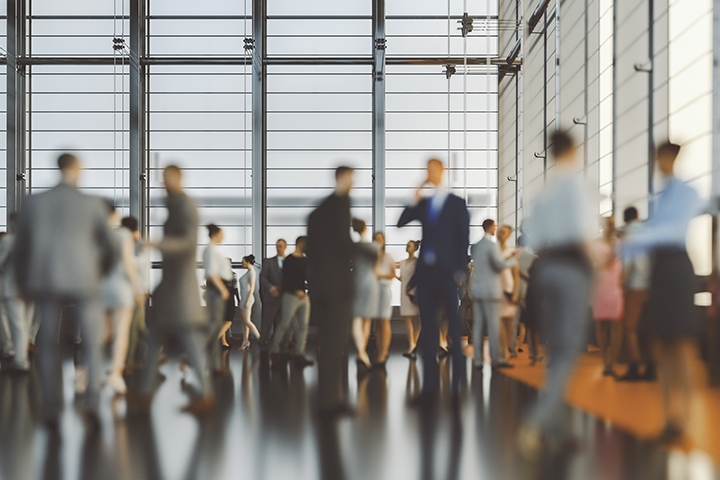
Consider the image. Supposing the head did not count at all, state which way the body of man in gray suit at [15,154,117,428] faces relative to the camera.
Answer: away from the camera

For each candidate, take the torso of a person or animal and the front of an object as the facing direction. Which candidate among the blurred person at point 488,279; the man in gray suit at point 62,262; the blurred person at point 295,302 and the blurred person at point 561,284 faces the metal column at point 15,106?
the man in gray suit

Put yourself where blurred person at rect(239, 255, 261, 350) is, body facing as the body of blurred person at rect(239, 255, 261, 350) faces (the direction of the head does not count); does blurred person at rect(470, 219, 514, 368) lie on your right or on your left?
on your left

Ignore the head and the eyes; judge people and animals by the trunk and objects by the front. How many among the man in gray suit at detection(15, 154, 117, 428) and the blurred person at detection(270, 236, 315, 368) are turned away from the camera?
1

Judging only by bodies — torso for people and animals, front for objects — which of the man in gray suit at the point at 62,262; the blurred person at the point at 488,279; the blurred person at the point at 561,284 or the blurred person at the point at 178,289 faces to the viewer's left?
the blurred person at the point at 178,289

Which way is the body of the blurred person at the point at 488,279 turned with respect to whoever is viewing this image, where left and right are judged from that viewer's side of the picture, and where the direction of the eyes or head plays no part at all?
facing away from the viewer and to the right of the viewer

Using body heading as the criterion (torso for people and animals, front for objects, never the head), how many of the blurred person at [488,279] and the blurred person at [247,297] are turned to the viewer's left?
1

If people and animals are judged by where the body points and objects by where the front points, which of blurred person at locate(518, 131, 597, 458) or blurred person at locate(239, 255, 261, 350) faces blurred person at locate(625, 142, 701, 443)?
blurred person at locate(518, 131, 597, 458)

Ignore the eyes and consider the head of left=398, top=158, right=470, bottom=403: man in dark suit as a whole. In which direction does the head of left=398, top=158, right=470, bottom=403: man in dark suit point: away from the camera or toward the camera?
toward the camera

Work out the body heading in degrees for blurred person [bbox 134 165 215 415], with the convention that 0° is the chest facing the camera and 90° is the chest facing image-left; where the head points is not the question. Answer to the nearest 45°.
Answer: approximately 90°
